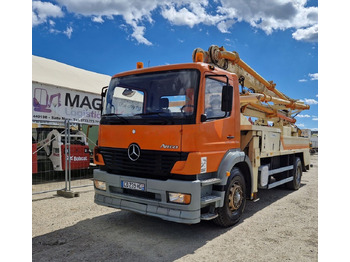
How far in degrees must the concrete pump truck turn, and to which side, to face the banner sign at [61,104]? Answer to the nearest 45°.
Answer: approximately 90° to its right

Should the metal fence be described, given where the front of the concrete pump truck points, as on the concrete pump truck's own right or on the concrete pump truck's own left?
on the concrete pump truck's own right

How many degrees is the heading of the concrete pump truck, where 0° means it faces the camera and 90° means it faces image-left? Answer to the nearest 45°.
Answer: approximately 45°
